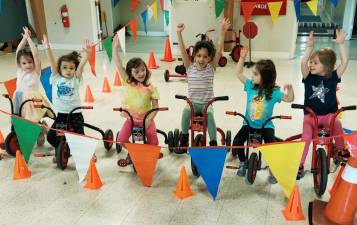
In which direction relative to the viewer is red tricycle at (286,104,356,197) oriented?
toward the camera

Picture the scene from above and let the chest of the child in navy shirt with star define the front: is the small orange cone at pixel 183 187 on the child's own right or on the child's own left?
on the child's own right

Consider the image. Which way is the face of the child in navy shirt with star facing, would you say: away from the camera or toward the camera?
toward the camera

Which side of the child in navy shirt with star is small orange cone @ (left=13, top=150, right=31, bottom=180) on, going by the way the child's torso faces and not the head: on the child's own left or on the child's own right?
on the child's own right

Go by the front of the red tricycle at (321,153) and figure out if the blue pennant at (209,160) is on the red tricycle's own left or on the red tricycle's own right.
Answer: on the red tricycle's own right

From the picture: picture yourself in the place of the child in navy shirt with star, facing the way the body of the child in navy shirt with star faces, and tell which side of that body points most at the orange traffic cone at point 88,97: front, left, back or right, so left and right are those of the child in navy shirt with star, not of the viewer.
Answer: right

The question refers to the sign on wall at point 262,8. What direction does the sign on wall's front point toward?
toward the camera

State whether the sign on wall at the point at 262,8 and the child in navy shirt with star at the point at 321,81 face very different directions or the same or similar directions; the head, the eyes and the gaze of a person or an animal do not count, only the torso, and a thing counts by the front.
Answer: same or similar directions

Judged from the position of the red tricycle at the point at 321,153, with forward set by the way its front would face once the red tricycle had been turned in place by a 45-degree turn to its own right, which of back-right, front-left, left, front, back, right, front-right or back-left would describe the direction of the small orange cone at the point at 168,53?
right

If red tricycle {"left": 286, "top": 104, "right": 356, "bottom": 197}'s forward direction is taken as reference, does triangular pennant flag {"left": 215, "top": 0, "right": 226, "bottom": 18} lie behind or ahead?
behind

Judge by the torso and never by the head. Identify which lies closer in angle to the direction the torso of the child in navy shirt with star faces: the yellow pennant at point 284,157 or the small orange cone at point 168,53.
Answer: the yellow pennant
